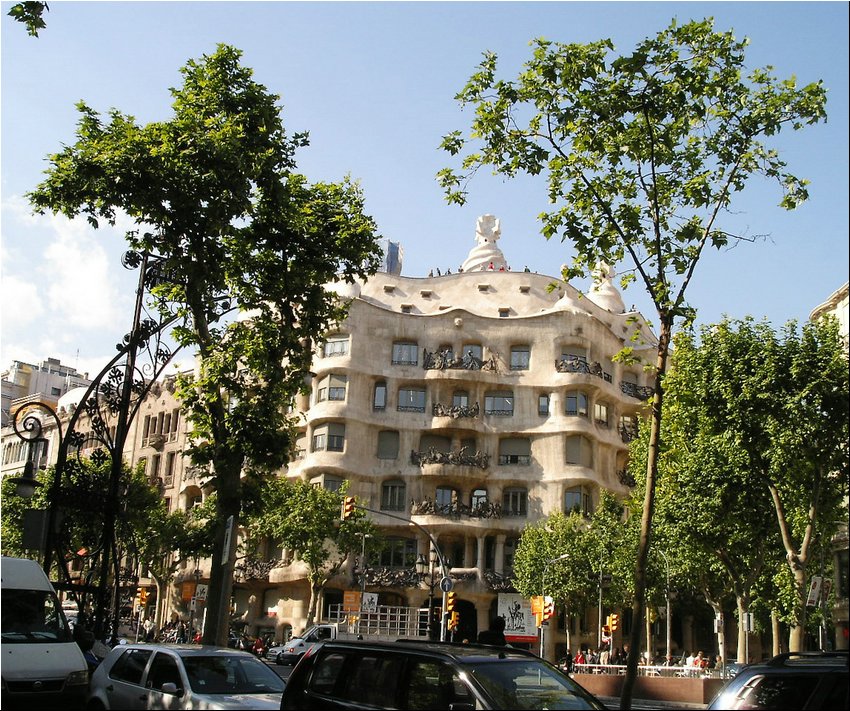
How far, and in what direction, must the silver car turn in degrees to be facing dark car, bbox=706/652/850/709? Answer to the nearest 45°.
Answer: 0° — it already faces it

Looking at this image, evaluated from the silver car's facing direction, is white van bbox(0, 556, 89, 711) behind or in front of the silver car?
behind

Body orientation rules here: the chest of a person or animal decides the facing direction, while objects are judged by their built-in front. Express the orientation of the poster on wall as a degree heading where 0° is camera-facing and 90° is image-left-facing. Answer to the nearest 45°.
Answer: approximately 0°

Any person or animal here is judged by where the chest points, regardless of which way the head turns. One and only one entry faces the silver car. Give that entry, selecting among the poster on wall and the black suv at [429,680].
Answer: the poster on wall

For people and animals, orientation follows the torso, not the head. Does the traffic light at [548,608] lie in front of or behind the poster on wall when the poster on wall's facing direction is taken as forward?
in front

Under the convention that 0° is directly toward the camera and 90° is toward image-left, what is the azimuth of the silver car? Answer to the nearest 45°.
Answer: approximately 315°

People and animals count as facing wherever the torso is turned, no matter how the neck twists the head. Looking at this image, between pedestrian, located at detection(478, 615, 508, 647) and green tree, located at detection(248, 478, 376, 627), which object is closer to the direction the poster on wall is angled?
the pedestrian
